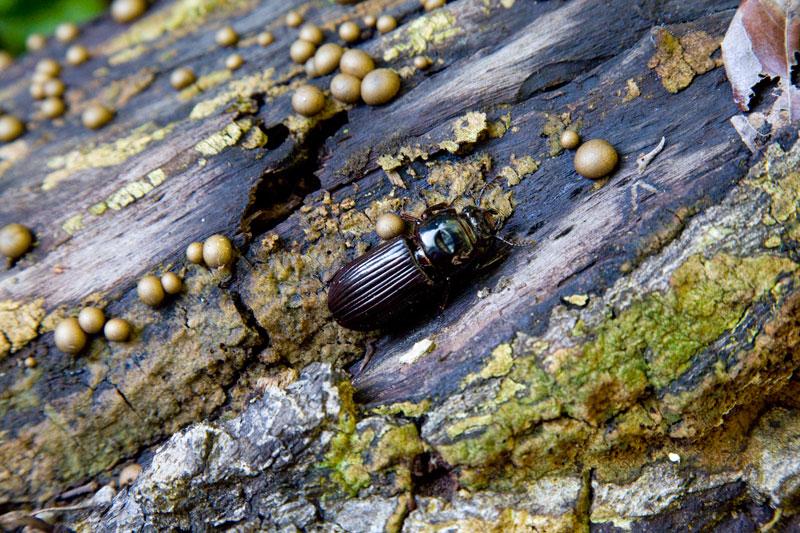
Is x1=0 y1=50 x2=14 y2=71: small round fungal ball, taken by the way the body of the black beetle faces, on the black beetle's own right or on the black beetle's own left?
on the black beetle's own left

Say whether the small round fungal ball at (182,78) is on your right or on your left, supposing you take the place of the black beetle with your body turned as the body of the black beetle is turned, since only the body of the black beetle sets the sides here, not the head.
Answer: on your left

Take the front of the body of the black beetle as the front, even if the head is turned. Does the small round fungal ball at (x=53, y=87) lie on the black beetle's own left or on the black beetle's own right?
on the black beetle's own left

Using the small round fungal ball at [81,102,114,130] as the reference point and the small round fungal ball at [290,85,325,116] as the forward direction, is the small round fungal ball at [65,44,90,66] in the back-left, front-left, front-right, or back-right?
back-left

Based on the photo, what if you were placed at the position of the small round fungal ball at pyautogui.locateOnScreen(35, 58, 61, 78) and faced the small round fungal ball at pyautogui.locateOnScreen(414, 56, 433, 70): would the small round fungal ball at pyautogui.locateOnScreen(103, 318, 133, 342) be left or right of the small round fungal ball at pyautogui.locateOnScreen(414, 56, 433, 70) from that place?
right

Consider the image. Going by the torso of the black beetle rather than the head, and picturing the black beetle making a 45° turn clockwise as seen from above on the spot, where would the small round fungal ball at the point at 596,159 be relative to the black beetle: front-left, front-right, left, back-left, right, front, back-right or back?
front

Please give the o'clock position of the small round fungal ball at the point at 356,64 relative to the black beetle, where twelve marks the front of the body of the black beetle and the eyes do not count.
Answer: The small round fungal ball is roughly at 11 o'clock from the black beetle.

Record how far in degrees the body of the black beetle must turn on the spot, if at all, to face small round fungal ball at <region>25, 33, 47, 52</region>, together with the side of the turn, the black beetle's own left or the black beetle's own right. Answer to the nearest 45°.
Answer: approximately 90° to the black beetle's own left

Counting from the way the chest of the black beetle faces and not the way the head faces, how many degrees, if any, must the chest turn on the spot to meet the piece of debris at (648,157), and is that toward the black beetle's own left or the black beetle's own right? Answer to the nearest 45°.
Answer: approximately 45° to the black beetle's own right

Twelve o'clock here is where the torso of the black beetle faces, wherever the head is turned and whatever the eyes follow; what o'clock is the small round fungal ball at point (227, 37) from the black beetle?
The small round fungal ball is roughly at 10 o'clock from the black beetle.

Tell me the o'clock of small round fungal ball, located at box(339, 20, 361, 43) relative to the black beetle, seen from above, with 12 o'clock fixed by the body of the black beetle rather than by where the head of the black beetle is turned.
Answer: The small round fungal ball is roughly at 11 o'clock from the black beetle.

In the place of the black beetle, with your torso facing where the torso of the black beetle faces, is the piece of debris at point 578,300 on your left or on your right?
on your right

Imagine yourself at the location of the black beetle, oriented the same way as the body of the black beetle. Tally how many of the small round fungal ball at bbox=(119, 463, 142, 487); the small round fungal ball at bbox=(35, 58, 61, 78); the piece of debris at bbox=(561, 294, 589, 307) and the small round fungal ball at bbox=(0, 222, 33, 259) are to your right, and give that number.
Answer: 1

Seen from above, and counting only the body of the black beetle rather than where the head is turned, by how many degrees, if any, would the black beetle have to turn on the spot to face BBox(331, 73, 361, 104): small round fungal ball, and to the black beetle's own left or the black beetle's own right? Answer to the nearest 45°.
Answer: approximately 45° to the black beetle's own left

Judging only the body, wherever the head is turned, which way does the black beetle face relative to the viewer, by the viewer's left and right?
facing away from the viewer and to the right of the viewer
